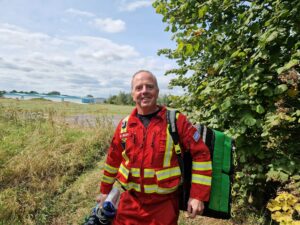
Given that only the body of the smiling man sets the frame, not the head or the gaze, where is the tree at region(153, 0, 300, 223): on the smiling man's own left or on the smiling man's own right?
on the smiling man's own left

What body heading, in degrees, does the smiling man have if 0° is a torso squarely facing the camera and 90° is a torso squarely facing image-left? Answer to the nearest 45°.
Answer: approximately 0°
